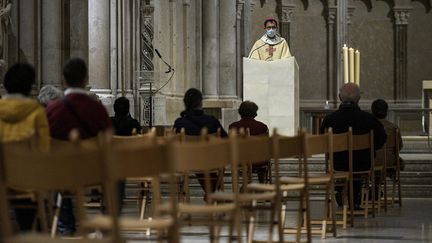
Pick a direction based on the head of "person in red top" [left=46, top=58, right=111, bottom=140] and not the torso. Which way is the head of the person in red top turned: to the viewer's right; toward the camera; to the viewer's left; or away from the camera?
away from the camera

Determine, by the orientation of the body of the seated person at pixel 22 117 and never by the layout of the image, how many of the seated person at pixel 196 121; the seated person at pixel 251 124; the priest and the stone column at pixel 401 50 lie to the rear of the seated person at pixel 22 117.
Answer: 0

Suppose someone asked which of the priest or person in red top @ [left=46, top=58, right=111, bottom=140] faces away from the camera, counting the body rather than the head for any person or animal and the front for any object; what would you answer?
the person in red top

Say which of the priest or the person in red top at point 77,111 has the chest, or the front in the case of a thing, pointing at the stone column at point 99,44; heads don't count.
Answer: the person in red top

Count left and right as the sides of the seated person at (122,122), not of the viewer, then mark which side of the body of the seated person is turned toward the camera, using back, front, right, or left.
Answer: back

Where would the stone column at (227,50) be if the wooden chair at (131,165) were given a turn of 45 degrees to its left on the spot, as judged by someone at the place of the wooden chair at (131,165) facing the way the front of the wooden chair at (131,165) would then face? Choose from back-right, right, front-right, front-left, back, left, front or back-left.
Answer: right

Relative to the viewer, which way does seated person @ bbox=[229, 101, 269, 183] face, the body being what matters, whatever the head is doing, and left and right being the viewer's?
facing away from the viewer

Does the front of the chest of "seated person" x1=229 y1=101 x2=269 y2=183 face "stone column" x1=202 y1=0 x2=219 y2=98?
yes

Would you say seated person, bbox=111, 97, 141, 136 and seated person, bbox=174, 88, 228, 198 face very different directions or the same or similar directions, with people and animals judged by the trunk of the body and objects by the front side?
same or similar directions

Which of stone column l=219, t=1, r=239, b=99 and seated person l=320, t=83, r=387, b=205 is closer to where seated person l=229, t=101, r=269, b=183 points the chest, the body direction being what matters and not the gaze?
the stone column

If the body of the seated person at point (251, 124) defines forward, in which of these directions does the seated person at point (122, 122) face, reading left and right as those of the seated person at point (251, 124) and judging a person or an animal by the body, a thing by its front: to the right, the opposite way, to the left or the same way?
the same way

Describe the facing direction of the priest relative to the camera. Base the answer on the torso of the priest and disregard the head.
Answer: toward the camera

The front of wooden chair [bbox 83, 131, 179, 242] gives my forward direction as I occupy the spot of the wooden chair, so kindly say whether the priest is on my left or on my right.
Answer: on my right

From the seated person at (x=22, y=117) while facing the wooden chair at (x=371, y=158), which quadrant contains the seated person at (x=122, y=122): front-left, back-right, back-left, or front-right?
front-left

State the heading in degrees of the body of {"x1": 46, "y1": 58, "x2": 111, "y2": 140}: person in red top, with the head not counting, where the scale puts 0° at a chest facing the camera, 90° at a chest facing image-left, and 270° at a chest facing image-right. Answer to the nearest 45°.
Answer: approximately 180°

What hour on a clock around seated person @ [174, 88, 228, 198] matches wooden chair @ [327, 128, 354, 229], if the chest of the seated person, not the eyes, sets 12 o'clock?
The wooden chair is roughly at 4 o'clock from the seated person.

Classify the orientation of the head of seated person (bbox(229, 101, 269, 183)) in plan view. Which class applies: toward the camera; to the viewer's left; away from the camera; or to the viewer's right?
away from the camera

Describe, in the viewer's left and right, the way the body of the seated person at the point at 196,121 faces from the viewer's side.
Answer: facing away from the viewer

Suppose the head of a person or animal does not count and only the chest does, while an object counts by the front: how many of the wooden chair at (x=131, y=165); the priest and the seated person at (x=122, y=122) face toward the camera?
1

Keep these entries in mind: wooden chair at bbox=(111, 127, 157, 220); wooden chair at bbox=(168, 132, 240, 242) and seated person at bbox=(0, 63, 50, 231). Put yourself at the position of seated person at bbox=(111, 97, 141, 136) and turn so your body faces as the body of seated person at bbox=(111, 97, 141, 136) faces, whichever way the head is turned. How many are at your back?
3
